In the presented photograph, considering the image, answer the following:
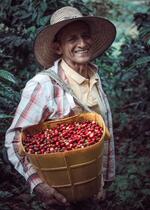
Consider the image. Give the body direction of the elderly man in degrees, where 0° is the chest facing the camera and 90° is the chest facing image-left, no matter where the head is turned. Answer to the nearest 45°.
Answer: approximately 315°
